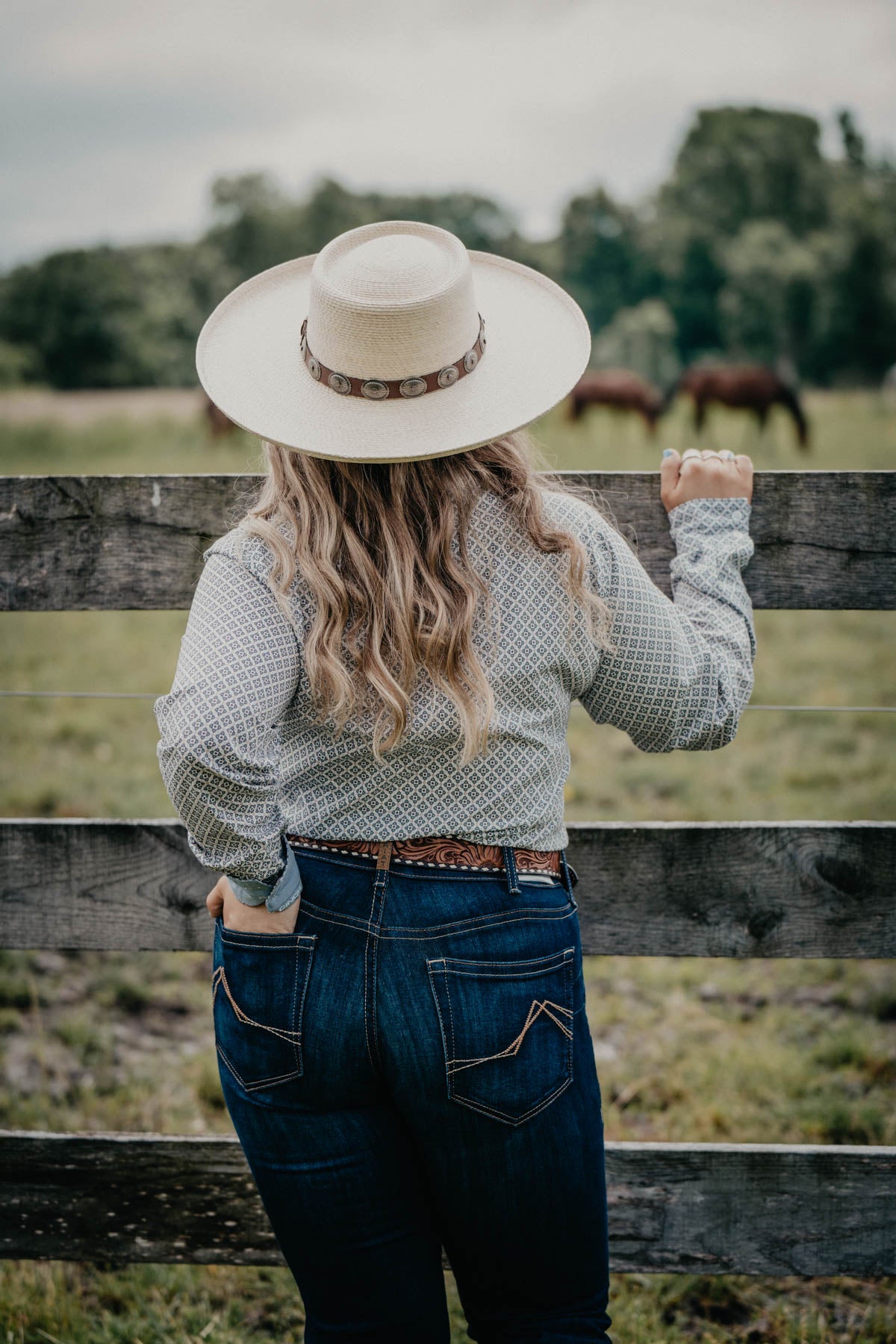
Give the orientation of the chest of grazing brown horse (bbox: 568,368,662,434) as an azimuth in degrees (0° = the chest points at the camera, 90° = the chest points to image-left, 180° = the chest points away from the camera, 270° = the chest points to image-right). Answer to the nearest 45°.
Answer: approximately 270°

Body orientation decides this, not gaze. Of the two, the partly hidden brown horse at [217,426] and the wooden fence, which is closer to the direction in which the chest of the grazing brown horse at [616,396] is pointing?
the wooden fence

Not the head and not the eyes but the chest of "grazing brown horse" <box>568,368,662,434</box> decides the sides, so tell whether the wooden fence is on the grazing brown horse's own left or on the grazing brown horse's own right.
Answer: on the grazing brown horse's own right

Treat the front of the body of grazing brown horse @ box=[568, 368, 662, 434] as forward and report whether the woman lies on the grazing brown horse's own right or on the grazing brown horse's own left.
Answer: on the grazing brown horse's own right

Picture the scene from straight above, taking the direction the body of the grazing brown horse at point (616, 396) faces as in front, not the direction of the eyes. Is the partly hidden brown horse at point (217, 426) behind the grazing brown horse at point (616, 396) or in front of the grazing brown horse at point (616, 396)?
behind

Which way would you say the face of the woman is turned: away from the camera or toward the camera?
away from the camera

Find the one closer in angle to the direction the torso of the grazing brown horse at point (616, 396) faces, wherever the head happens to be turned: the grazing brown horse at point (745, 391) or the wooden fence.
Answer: the grazing brown horse

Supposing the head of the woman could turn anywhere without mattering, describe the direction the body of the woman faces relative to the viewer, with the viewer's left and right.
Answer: facing away from the viewer

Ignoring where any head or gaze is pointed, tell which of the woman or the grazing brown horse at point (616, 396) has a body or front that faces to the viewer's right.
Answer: the grazing brown horse
